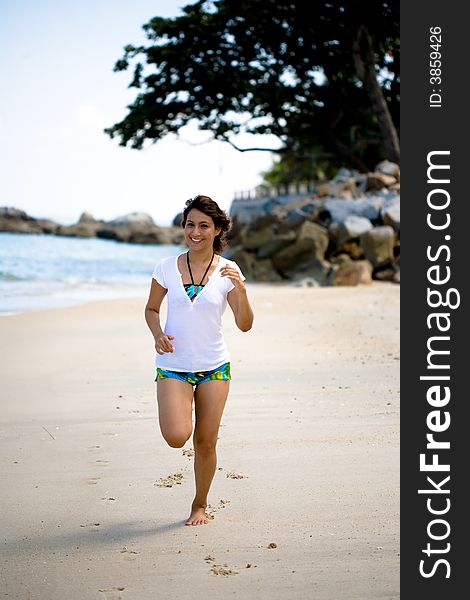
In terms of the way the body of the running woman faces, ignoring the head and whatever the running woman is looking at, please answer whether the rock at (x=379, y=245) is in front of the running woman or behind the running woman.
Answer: behind

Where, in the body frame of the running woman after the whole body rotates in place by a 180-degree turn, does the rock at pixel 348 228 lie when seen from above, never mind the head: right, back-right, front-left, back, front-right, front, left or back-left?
front

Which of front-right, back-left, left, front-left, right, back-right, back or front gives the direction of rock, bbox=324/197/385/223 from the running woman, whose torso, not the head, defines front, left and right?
back

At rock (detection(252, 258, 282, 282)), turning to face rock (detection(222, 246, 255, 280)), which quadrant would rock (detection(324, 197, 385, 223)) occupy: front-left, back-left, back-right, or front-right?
back-right

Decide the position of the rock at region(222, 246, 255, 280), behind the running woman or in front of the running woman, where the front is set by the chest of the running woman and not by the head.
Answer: behind

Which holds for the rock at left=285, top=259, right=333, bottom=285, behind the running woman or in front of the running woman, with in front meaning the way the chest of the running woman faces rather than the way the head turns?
behind

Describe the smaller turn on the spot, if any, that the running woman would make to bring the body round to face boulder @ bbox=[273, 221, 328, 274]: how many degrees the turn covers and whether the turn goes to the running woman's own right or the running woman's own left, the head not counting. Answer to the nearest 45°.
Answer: approximately 180°

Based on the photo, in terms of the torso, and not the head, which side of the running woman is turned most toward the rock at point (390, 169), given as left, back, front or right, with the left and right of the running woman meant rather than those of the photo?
back

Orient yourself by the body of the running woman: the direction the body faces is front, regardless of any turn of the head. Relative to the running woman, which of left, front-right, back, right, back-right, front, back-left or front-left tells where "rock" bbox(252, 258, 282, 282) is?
back

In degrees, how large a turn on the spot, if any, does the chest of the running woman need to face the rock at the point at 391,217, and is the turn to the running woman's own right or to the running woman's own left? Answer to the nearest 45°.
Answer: approximately 180°

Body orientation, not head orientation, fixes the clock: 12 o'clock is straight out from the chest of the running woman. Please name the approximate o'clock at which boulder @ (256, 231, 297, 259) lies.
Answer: The boulder is roughly at 6 o'clock from the running woman.

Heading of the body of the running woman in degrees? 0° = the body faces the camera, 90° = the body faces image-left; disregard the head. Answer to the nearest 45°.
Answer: approximately 0°

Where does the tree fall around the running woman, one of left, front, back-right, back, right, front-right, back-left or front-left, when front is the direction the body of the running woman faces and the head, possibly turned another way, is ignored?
back
